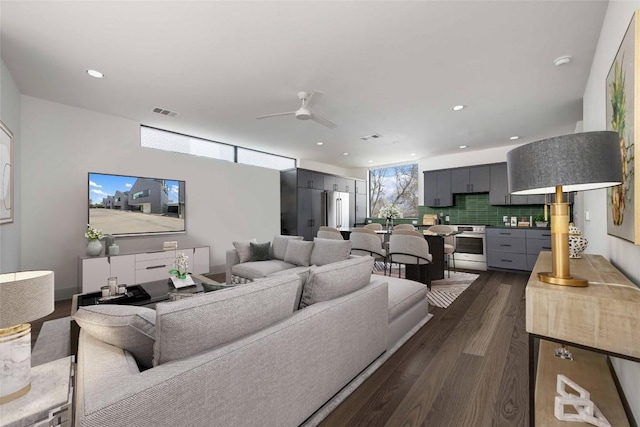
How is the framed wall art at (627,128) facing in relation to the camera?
to the viewer's left

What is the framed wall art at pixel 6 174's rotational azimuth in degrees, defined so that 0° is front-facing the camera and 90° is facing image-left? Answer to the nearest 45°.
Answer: approximately 270°

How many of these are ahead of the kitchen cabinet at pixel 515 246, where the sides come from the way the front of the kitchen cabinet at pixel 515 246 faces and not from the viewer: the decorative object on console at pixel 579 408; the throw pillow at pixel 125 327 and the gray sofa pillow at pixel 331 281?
3

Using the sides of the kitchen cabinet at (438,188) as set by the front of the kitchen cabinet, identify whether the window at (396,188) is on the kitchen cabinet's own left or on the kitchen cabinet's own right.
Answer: on the kitchen cabinet's own right

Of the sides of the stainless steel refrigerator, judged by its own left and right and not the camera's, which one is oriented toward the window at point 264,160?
right

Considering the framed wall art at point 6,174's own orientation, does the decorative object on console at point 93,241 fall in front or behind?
in front

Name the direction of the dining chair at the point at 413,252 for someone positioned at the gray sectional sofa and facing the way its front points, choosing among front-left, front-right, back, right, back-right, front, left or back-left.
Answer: right

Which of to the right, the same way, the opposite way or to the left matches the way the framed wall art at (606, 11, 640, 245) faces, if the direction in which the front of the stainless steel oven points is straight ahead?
to the right

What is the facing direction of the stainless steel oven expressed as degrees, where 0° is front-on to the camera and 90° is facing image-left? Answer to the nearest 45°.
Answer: approximately 0°

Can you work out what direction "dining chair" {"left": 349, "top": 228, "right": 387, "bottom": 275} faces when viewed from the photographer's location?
facing away from the viewer and to the right of the viewer

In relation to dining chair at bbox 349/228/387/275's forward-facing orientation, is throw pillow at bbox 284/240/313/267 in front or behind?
behind
